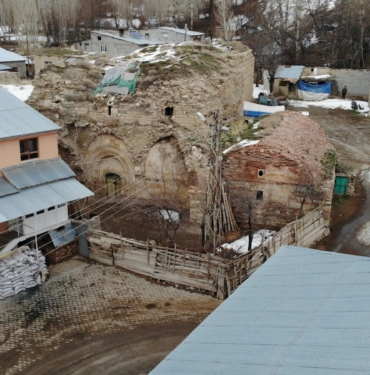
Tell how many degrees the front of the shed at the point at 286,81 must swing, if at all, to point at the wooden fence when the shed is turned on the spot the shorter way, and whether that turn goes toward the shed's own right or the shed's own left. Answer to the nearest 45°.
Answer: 0° — it already faces it

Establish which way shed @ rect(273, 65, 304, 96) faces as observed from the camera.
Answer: facing the viewer

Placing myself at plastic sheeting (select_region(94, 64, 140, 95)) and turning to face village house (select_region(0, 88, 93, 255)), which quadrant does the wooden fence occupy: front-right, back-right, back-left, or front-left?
front-left

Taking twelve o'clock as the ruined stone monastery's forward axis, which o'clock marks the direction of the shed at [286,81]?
The shed is roughly at 7 o'clock from the ruined stone monastery.

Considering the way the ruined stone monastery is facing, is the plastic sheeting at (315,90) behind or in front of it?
behind

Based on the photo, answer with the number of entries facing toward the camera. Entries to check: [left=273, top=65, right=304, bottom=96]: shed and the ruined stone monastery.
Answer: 2

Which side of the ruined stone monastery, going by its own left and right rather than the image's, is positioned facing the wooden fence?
front

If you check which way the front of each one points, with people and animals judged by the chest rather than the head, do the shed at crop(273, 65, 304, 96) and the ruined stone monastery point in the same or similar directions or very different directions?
same or similar directions

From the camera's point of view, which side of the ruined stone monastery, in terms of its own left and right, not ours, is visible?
front

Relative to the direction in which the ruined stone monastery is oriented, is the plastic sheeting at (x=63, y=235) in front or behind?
in front

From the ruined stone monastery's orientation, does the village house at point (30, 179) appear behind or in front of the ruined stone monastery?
in front
